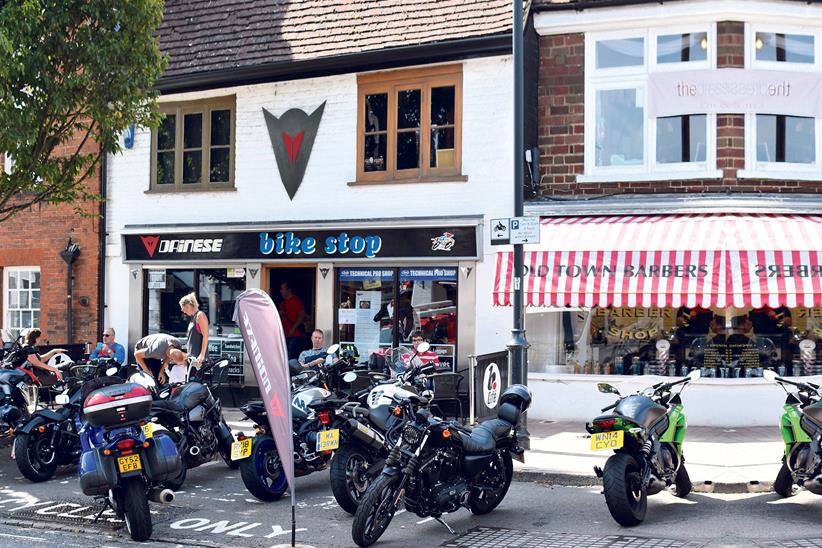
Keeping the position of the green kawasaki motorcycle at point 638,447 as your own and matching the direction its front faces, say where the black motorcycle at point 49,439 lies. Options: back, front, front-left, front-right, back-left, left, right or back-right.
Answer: back-left

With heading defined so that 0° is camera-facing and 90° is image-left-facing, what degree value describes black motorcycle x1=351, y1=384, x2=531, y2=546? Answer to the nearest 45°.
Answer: approximately 45°

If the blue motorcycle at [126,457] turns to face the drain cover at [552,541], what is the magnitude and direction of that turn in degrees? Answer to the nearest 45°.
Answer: approximately 135° to its right

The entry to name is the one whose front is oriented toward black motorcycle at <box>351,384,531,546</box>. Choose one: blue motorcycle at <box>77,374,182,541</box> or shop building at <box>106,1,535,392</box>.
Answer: the shop building

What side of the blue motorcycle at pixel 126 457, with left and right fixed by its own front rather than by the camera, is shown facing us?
back

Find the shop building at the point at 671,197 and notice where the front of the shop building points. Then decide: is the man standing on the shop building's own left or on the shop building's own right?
on the shop building's own right

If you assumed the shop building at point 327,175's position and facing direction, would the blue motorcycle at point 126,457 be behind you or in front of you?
in front

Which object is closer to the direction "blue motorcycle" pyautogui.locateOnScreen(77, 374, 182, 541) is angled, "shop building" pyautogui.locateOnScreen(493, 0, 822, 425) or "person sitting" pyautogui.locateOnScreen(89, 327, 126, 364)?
the person sitting

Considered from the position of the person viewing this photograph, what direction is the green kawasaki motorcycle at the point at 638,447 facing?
facing away from the viewer and to the right of the viewer

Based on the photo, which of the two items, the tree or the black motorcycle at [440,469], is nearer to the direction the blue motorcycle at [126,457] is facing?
the tree

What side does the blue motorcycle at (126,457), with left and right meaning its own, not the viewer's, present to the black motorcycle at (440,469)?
right

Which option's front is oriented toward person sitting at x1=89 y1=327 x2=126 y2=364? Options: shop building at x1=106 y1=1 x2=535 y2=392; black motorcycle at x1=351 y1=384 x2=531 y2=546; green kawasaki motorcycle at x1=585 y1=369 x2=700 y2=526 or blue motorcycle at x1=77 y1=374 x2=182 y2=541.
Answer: the blue motorcycle

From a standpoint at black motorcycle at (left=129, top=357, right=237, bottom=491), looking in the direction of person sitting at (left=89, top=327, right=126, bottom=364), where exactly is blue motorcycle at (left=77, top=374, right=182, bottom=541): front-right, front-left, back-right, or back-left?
back-left

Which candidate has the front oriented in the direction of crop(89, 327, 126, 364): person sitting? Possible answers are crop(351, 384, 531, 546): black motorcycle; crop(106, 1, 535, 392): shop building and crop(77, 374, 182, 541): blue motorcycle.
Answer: the blue motorcycle
